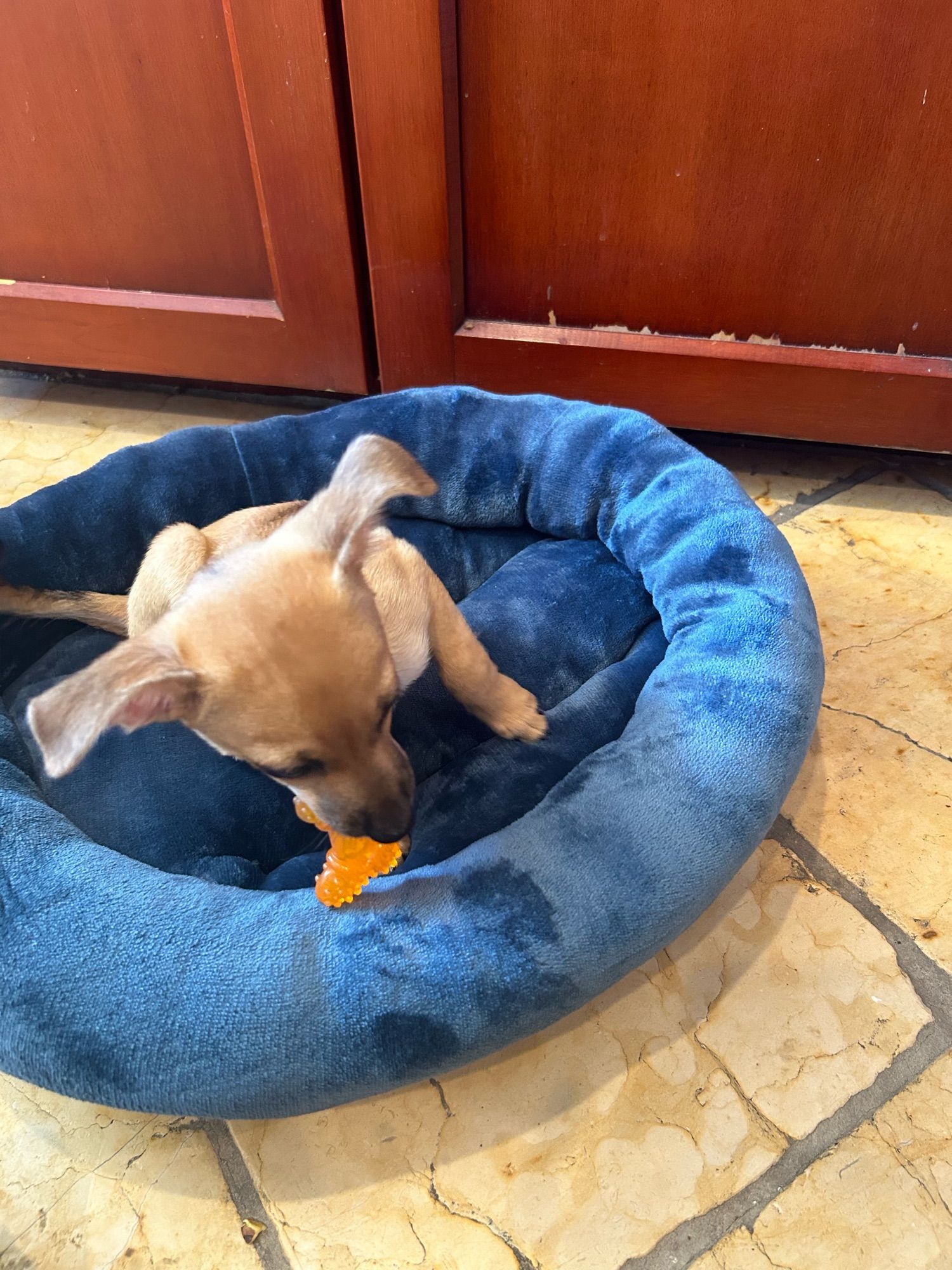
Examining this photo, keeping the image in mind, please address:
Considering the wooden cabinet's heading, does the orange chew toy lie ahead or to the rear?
ahead

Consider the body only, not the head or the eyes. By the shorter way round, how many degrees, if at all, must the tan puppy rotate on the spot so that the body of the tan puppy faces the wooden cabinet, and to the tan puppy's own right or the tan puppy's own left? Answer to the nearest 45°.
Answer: approximately 90° to the tan puppy's own left

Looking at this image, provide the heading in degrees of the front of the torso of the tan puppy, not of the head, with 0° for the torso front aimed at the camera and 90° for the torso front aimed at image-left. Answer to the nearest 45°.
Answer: approximately 315°

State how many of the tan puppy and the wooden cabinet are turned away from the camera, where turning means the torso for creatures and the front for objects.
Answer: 0

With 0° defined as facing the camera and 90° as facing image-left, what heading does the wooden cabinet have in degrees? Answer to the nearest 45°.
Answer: approximately 0°
